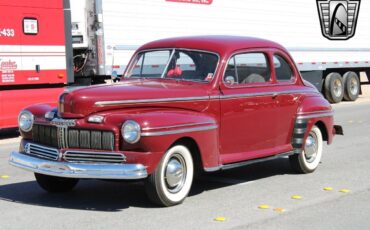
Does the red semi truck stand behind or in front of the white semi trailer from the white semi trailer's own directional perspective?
in front

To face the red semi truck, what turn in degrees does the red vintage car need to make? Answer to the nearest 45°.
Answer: approximately 90° to its right

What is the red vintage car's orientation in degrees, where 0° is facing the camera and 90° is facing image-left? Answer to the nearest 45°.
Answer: approximately 45°

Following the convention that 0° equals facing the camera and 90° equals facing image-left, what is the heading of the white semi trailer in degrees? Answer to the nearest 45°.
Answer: approximately 45°

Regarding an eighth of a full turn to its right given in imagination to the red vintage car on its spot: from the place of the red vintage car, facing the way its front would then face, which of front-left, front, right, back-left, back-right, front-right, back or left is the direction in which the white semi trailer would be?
right
